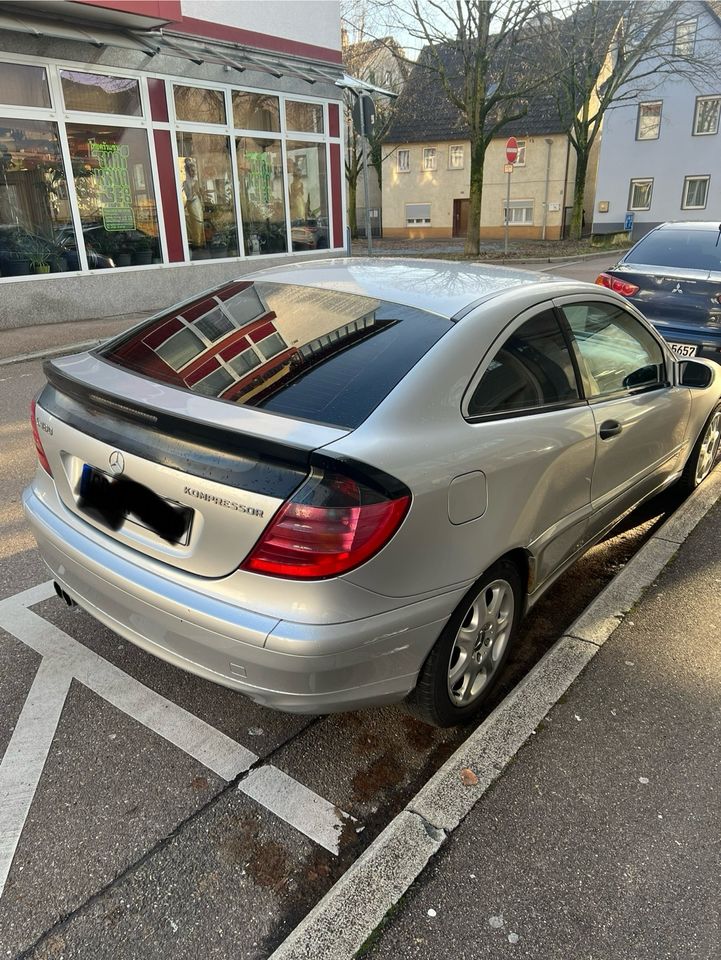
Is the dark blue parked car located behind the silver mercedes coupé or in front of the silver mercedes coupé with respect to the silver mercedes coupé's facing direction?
in front

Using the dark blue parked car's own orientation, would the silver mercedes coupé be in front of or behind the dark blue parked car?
behind

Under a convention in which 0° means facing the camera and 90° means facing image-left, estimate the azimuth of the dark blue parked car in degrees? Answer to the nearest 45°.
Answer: approximately 180°

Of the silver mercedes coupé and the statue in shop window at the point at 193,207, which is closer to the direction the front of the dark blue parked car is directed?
the statue in shop window

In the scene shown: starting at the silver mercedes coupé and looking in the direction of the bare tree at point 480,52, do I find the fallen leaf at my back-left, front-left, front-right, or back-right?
back-right

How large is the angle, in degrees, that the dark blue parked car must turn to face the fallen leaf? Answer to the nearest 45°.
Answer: approximately 180°

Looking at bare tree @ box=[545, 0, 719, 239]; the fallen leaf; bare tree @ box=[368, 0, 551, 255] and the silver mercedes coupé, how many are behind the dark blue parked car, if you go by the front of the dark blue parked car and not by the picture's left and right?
2

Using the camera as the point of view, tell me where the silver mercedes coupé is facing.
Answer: facing away from the viewer and to the right of the viewer

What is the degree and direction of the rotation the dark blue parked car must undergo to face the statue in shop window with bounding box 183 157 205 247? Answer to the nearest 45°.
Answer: approximately 90° to its left

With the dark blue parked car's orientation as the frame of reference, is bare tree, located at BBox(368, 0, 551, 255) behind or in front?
in front

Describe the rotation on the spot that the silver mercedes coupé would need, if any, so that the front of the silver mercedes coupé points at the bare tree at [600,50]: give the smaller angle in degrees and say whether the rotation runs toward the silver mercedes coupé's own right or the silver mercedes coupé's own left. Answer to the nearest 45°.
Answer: approximately 45° to the silver mercedes coupé's own left
